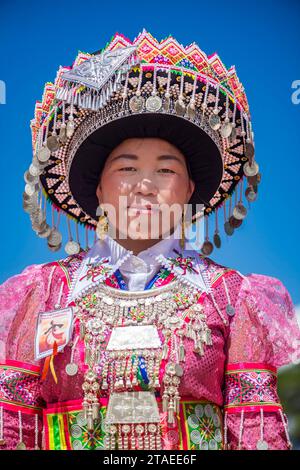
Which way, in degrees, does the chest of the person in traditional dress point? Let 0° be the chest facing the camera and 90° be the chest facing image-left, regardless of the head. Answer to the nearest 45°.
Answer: approximately 0°
